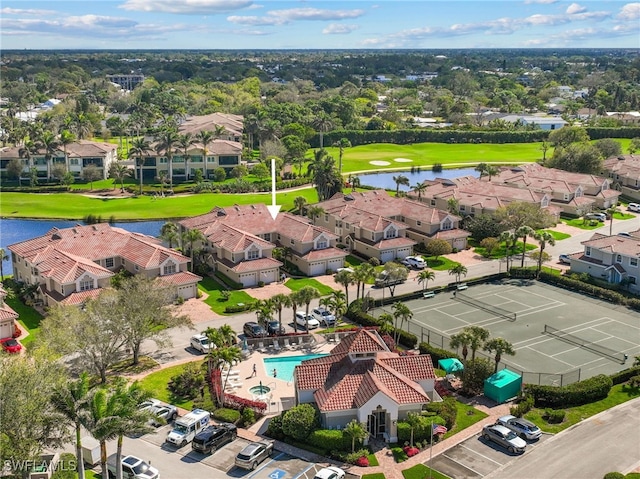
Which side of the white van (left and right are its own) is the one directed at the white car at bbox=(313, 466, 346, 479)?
left

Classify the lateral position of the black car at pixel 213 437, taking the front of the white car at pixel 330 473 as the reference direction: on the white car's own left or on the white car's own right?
on the white car's own left

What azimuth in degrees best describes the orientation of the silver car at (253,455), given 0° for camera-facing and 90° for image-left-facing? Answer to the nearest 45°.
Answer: approximately 225°

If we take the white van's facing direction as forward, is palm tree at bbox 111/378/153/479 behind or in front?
in front

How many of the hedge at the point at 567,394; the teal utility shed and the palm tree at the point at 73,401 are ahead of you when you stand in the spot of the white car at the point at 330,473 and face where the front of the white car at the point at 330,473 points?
2

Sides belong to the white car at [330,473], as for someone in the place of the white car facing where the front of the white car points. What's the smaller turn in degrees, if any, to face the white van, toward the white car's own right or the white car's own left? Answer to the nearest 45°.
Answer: approximately 90° to the white car's own left

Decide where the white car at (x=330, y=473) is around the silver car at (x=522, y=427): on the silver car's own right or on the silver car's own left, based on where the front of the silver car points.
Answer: on the silver car's own left

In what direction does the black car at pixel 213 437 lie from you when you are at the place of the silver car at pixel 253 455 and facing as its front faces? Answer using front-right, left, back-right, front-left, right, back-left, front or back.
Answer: left

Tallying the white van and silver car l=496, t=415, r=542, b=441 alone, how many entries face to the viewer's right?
0

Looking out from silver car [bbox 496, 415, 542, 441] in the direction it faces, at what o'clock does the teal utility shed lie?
The teal utility shed is roughly at 1 o'clock from the silver car.

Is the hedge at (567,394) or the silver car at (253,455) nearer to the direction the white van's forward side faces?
the silver car
